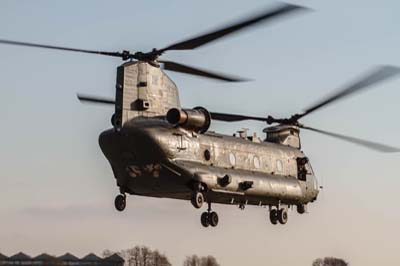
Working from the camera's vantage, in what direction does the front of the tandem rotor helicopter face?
facing away from the viewer and to the right of the viewer
